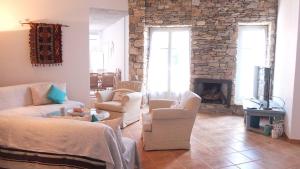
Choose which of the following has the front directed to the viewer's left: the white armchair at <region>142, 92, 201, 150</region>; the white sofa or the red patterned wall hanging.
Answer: the white armchair

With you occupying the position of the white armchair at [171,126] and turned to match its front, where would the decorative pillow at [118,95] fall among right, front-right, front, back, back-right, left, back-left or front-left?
front-right

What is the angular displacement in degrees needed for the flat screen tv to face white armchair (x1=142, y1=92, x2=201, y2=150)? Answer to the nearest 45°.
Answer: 0° — it already faces it

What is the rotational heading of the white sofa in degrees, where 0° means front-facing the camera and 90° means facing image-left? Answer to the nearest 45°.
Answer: approximately 315°

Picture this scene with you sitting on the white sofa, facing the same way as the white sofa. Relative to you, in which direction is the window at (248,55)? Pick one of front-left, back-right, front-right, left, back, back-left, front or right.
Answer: front-left

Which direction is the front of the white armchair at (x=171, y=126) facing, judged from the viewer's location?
facing to the left of the viewer

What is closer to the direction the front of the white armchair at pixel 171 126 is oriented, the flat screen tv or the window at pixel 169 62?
the window

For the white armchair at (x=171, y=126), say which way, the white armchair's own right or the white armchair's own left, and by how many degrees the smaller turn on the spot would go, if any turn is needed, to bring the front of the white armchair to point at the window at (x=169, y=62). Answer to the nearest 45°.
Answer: approximately 90° to the white armchair's own right

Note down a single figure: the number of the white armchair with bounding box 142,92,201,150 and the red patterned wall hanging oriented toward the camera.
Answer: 1

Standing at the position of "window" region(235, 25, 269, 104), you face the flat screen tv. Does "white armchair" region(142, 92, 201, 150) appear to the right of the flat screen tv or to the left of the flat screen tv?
right
